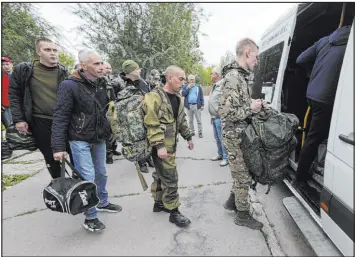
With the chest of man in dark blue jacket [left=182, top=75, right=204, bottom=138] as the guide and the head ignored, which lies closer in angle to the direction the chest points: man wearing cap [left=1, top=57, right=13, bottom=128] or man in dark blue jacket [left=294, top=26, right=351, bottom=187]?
the man in dark blue jacket

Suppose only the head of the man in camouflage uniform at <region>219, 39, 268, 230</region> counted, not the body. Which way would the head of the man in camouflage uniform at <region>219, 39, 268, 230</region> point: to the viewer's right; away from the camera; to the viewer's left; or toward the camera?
to the viewer's right

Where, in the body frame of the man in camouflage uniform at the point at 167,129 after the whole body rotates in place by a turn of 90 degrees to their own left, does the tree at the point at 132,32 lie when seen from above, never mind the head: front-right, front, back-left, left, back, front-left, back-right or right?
front-left

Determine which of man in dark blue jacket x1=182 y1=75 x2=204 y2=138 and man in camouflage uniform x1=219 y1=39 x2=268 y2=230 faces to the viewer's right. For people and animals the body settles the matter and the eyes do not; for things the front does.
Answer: the man in camouflage uniform

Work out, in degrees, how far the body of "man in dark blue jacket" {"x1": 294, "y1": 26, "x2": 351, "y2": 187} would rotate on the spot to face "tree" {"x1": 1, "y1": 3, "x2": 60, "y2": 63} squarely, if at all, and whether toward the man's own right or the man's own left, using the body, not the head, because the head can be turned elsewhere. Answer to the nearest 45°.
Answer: approximately 135° to the man's own left

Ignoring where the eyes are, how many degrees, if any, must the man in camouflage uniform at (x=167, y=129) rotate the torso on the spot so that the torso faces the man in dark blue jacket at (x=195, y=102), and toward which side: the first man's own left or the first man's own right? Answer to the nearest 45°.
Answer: approximately 135° to the first man's own left

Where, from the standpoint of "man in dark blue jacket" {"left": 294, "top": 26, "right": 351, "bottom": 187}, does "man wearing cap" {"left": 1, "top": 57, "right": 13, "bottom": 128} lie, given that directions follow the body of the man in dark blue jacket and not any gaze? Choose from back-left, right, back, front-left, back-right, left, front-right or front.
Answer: back-left

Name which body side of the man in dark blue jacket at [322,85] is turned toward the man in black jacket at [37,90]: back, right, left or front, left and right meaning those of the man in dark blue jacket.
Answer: back

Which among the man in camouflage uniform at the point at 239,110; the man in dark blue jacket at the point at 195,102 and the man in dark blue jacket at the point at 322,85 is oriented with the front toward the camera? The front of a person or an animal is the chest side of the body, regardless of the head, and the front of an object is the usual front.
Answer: the man in dark blue jacket at the point at 195,102

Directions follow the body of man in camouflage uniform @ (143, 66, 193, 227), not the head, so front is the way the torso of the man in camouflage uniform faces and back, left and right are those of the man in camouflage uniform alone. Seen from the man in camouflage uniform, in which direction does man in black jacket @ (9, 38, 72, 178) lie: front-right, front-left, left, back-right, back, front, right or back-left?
back-right

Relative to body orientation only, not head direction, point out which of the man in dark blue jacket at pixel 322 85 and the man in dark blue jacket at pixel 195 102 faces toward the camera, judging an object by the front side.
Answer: the man in dark blue jacket at pixel 195 102

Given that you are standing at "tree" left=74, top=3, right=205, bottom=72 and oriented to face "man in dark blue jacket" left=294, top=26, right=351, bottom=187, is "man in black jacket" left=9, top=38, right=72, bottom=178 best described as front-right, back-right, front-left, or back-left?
front-right

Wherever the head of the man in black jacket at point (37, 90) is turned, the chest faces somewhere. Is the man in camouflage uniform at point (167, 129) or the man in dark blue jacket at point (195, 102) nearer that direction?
the man in camouflage uniform

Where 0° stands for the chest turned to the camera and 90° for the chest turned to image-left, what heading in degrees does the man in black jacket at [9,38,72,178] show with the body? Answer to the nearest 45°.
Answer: approximately 315°

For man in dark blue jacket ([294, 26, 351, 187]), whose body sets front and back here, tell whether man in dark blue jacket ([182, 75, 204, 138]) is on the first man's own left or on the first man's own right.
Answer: on the first man's own left

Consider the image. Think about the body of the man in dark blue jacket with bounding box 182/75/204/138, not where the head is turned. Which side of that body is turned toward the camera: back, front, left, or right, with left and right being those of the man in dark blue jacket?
front

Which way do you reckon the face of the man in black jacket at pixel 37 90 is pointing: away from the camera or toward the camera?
toward the camera

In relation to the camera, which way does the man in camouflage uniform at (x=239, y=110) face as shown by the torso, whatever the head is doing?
to the viewer's right

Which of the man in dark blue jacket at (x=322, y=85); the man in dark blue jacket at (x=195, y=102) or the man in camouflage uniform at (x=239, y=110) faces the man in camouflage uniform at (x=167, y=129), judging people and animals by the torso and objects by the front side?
the man in dark blue jacket at (x=195, y=102)

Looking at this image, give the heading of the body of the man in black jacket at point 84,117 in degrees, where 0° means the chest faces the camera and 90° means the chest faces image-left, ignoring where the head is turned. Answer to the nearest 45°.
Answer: approximately 315°

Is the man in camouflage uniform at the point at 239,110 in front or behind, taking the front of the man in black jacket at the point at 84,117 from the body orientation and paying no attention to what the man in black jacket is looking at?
in front
